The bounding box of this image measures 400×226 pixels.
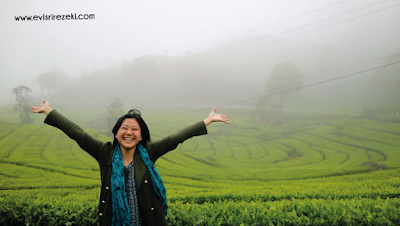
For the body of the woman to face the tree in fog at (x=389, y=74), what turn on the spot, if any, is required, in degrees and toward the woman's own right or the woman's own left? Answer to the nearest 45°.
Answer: approximately 135° to the woman's own left

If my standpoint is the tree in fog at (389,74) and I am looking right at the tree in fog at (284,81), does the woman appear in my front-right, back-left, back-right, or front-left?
front-left

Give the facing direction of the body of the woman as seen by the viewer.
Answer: toward the camera

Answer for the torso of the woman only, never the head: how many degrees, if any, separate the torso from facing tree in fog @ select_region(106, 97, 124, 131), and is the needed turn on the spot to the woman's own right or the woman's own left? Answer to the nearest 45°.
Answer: approximately 180°

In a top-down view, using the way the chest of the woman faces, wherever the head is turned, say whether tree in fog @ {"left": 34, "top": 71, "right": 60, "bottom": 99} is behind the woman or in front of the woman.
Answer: behind
